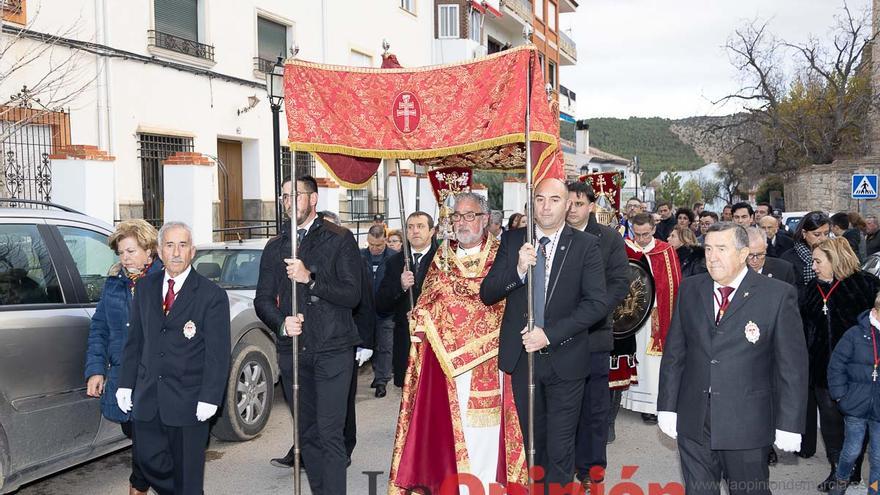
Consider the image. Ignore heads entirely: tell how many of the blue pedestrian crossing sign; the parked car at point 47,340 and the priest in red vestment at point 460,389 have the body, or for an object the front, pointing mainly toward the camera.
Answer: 2

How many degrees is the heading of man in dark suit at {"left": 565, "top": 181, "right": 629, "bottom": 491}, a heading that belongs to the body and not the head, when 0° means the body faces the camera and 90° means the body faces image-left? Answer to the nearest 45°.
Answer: approximately 45°

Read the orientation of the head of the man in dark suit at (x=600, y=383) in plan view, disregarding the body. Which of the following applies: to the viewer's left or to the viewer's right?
to the viewer's left

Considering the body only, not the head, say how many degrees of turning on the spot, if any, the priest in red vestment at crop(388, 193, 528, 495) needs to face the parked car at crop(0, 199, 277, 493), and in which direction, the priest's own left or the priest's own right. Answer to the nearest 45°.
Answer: approximately 90° to the priest's own right

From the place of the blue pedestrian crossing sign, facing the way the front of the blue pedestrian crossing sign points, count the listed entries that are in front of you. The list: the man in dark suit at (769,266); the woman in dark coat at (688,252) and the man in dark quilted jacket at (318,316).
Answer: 3

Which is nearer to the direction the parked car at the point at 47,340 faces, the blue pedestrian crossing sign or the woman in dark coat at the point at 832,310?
the blue pedestrian crossing sign

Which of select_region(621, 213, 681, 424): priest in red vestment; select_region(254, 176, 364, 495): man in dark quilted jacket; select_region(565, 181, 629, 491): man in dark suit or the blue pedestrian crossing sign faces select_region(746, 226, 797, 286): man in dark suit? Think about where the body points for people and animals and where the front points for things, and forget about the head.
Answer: the blue pedestrian crossing sign

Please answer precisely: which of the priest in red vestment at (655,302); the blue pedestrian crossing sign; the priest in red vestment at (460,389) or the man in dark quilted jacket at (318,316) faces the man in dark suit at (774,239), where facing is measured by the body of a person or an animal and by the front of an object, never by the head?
the blue pedestrian crossing sign

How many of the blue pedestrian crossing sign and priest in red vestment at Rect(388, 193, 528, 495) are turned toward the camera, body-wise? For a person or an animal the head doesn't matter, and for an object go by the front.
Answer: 2

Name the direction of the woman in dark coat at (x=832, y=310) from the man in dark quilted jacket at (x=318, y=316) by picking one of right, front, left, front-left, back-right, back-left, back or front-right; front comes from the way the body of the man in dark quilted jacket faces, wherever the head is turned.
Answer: back-left
